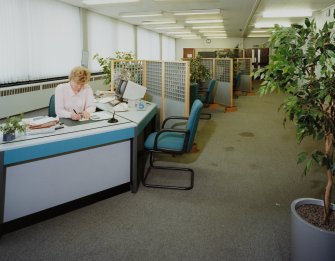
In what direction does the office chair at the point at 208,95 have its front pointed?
to the viewer's left

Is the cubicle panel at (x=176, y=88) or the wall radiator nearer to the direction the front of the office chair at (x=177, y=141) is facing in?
the wall radiator

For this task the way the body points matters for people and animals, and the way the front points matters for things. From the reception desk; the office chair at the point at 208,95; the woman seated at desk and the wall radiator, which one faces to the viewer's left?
the office chair

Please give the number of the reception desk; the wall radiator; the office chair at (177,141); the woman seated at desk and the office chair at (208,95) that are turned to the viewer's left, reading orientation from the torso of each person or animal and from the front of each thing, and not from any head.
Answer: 2

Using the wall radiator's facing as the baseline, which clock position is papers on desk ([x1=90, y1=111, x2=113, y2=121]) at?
The papers on desk is roughly at 1 o'clock from the wall radiator.
